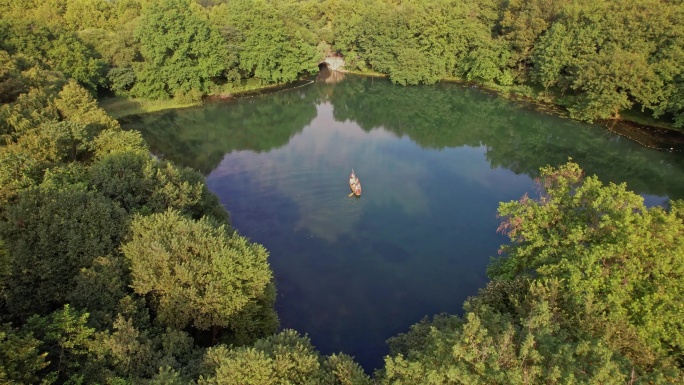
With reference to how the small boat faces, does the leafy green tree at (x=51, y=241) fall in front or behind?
behind

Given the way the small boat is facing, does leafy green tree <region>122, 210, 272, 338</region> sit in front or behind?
behind

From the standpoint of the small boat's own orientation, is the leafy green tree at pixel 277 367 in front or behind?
behind

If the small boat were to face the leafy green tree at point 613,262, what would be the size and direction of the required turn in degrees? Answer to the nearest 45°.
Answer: approximately 135° to its right

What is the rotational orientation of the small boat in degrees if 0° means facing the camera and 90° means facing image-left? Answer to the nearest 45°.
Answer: approximately 180°

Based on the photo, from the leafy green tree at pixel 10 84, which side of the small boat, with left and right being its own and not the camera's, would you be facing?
left

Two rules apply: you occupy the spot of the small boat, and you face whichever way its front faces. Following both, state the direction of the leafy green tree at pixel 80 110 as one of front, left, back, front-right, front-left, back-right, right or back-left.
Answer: left

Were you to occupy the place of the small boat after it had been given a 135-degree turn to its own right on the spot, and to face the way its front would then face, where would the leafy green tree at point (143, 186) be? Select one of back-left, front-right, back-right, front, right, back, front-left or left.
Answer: right

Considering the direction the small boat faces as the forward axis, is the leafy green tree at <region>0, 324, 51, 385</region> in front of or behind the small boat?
behind

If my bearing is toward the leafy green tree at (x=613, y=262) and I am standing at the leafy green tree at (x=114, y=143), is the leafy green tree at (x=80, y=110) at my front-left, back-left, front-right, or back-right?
back-left
